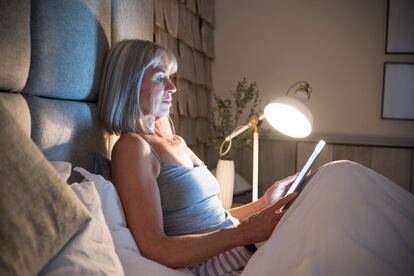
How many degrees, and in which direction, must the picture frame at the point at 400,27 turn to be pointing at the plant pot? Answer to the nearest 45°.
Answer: approximately 45° to its right

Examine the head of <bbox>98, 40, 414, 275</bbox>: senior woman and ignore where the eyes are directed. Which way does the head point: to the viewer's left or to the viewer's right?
to the viewer's right

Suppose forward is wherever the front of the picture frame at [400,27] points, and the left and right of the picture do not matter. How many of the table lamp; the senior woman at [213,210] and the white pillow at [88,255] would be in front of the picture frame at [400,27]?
3

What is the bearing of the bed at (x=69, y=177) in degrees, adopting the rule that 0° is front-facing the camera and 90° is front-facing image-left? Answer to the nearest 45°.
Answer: approximately 315°

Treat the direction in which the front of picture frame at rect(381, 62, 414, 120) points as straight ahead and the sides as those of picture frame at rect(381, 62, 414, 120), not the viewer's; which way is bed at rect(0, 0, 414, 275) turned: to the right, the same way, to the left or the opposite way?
to the left

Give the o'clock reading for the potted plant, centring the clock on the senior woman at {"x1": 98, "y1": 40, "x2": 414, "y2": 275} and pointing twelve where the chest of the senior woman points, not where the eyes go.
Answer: The potted plant is roughly at 9 o'clock from the senior woman.

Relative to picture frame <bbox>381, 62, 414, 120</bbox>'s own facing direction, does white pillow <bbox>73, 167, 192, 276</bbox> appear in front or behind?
in front

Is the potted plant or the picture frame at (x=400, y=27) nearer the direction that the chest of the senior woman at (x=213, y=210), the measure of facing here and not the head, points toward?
the picture frame

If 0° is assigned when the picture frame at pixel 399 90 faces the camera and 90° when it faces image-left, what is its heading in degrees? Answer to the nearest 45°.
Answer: approximately 0°

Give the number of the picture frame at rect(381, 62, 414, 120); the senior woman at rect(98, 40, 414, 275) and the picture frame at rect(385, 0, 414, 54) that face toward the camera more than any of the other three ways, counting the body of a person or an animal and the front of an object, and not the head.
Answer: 2

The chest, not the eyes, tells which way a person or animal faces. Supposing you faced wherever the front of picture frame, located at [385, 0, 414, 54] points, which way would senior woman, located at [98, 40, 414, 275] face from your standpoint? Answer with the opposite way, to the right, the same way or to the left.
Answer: to the left

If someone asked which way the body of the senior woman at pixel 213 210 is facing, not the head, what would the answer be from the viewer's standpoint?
to the viewer's right

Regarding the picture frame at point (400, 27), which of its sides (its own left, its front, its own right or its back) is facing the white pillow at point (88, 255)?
front

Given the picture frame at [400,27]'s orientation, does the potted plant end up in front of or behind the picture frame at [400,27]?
in front

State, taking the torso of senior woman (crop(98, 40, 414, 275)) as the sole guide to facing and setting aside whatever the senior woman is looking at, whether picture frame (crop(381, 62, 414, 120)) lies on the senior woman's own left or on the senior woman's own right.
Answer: on the senior woman's own left
